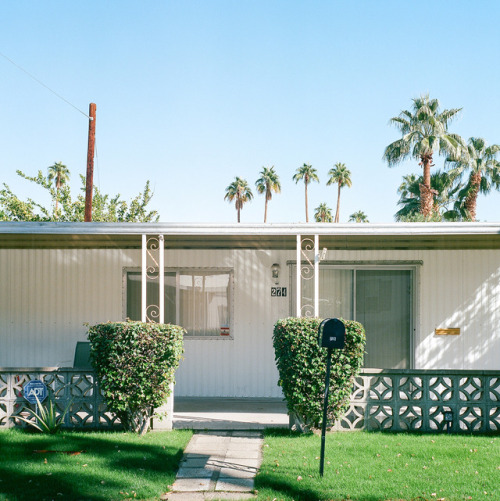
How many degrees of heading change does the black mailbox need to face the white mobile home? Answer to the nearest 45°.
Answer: approximately 180°

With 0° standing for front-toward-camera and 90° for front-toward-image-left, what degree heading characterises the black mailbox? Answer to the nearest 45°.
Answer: approximately 0°

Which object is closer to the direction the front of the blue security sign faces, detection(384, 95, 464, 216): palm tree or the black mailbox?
the black mailbox

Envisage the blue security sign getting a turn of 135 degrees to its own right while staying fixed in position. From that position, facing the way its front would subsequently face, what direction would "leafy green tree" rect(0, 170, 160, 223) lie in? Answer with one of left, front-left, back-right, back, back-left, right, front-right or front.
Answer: front-right

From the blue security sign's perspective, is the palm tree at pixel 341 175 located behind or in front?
behind

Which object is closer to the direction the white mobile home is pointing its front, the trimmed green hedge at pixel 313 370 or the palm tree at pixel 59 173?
the trimmed green hedge

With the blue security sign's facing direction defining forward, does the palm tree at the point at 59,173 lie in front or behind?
behind

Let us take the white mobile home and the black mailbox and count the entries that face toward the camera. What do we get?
2
